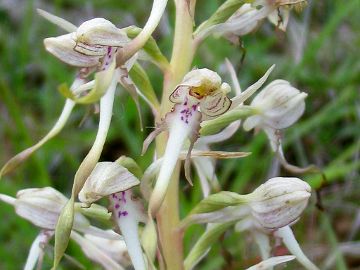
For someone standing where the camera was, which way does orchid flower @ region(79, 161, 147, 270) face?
facing the viewer and to the left of the viewer

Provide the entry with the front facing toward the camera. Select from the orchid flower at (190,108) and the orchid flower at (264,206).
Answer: the orchid flower at (190,108)

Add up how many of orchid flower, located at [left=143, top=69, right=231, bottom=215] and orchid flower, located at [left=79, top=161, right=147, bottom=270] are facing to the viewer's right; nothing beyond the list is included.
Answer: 0

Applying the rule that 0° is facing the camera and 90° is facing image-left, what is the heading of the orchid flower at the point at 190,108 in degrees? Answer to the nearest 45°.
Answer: approximately 0°

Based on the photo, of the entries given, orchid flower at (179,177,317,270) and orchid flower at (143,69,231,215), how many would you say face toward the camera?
1
